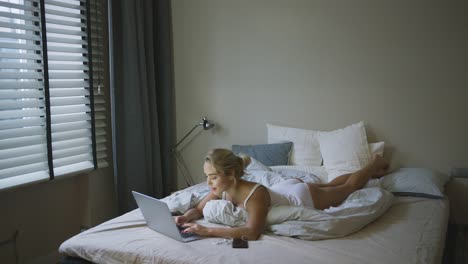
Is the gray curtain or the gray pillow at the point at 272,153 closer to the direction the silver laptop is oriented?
the gray pillow

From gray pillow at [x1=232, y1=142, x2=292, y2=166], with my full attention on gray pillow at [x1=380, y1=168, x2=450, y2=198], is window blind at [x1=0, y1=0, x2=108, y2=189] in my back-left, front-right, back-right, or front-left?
back-right

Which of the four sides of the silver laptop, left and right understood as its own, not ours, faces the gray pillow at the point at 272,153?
front

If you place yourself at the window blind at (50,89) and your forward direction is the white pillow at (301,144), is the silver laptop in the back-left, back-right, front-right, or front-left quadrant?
front-right

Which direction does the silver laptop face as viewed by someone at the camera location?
facing away from the viewer and to the right of the viewer

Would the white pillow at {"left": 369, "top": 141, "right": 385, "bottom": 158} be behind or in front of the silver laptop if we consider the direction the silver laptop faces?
in front

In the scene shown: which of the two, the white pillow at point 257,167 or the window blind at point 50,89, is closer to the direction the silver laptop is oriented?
the white pillow

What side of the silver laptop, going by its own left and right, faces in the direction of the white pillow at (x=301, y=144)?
front

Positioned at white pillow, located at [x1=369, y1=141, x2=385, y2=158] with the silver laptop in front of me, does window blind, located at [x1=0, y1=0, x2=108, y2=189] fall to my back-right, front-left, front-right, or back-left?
front-right

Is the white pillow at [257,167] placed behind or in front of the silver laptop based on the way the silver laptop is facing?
in front

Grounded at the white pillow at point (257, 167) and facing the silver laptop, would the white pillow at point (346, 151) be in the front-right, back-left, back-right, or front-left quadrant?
back-left
